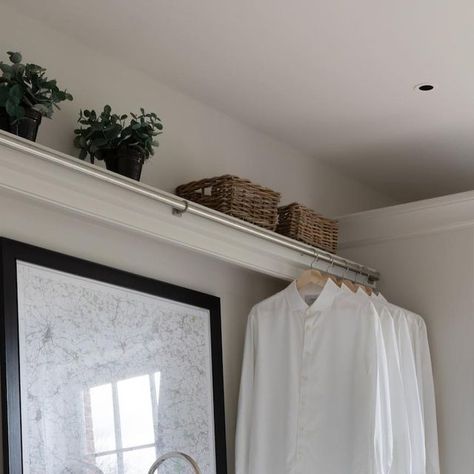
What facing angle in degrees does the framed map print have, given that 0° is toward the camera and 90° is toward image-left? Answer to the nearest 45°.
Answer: approximately 315°

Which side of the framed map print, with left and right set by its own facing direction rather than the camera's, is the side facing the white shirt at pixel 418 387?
left

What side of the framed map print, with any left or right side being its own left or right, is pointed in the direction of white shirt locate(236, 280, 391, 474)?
left

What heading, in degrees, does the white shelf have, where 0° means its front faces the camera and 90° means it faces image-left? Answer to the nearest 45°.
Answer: approximately 315°
